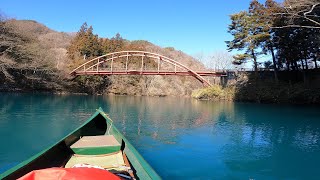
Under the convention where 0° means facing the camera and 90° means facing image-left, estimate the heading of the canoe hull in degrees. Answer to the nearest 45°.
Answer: approximately 180°
